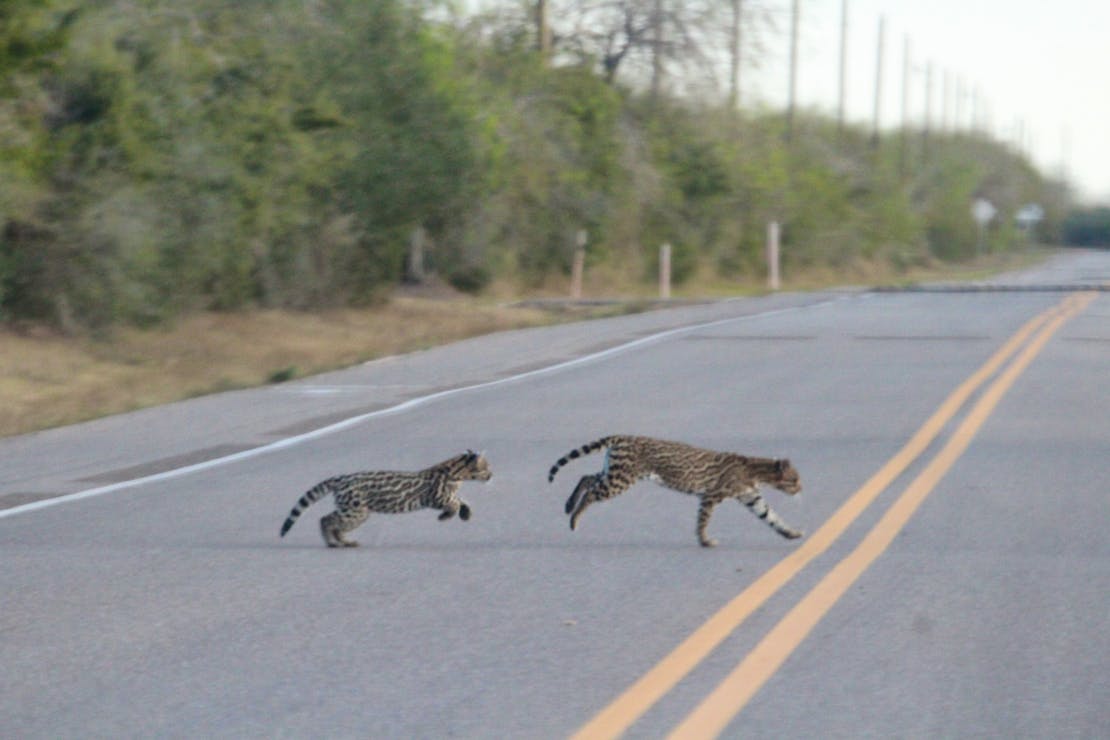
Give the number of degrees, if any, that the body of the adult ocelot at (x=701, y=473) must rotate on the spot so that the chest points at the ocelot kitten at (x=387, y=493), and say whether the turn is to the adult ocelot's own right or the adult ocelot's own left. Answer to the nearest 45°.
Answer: approximately 180°

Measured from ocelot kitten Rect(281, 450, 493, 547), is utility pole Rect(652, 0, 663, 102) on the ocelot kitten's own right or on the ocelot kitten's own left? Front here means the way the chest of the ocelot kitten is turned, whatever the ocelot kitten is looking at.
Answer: on the ocelot kitten's own left

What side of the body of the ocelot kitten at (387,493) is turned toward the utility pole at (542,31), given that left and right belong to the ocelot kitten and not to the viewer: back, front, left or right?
left

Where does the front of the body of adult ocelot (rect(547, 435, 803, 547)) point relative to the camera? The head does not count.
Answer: to the viewer's right

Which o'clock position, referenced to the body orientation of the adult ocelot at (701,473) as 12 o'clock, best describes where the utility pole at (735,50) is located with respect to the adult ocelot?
The utility pole is roughly at 9 o'clock from the adult ocelot.

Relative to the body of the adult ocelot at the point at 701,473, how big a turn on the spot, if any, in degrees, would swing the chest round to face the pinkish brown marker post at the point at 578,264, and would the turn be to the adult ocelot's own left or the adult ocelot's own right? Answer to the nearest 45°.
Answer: approximately 90° to the adult ocelot's own left

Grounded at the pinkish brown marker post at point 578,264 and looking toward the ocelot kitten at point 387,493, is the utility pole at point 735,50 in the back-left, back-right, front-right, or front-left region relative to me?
back-left

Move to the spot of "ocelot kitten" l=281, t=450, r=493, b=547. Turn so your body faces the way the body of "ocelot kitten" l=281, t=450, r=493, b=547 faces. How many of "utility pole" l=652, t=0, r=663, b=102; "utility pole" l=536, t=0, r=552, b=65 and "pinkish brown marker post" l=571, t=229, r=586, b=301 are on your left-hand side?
3

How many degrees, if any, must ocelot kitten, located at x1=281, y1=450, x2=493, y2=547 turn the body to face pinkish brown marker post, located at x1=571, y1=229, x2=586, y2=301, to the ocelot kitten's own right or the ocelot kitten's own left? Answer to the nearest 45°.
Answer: approximately 90° to the ocelot kitten's own left

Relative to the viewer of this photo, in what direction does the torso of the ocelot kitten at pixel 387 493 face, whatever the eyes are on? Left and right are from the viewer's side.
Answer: facing to the right of the viewer
